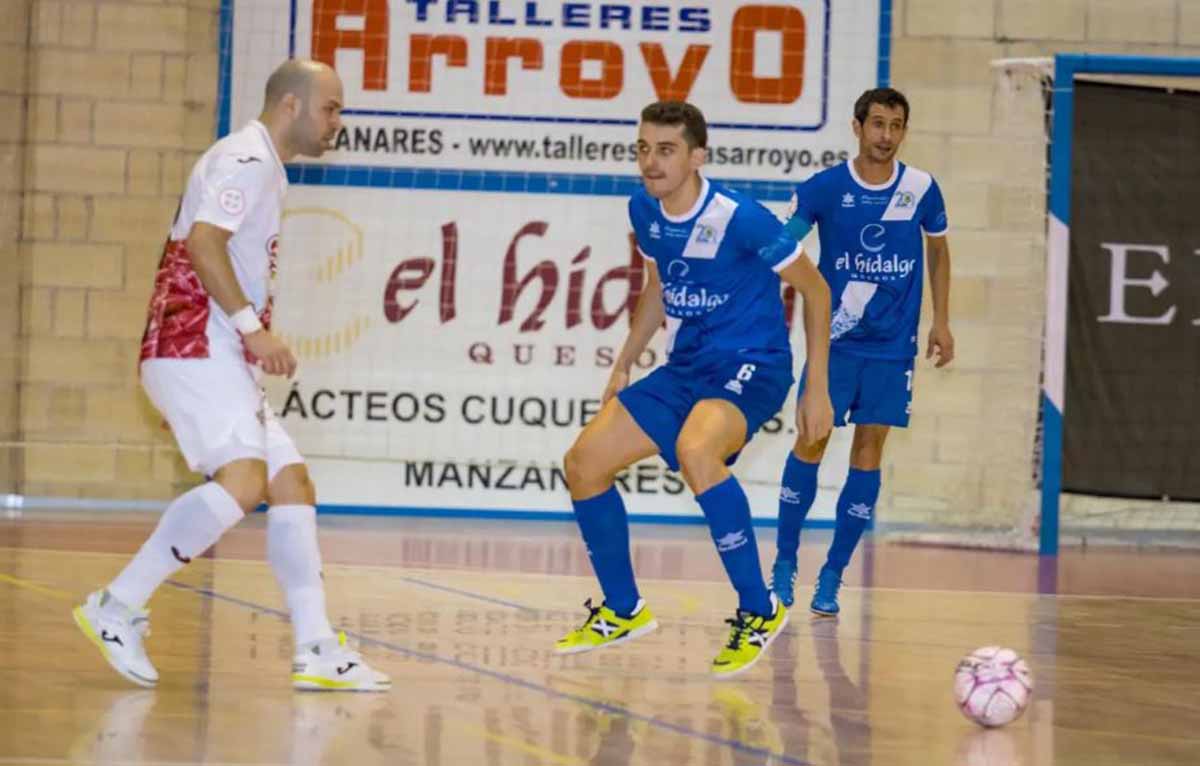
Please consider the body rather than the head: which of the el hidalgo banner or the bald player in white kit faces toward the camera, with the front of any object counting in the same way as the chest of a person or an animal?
the el hidalgo banner

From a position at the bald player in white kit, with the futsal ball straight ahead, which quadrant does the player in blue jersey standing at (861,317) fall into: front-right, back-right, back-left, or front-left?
front-left

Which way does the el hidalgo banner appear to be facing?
toward the camera

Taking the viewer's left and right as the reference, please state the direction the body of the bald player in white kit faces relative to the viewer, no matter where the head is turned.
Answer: facing to the right of the viewer

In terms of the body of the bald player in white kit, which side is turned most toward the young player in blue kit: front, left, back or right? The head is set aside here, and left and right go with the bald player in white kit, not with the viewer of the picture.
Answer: front

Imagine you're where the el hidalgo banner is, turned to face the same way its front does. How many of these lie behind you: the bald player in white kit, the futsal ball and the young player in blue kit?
0

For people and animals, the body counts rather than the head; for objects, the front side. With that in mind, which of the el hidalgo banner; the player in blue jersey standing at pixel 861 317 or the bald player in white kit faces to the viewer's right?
the bald player in white kit

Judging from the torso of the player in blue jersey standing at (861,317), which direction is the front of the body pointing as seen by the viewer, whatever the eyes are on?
toward the camera

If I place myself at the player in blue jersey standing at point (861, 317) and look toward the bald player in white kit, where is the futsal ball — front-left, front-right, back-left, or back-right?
front-left

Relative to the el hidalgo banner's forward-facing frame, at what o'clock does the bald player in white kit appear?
The bald player in white kit is roughly at 12 o'clock from the el hidalgo banner.

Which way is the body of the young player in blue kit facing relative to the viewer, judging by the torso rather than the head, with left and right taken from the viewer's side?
facing the viewer and to the left of the viewer

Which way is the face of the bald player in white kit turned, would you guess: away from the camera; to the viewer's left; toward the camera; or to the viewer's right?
to the viewer's right

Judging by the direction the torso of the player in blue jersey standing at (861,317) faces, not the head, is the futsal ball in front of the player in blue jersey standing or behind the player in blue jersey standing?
in front

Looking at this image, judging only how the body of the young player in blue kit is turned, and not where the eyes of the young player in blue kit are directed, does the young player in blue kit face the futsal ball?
no

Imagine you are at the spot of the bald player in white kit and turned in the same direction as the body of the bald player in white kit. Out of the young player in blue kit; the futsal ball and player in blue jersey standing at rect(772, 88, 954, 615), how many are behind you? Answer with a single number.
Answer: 0

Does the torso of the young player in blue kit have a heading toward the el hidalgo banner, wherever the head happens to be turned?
no

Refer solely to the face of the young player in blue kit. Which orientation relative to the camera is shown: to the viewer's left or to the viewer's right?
to the viewer's left
